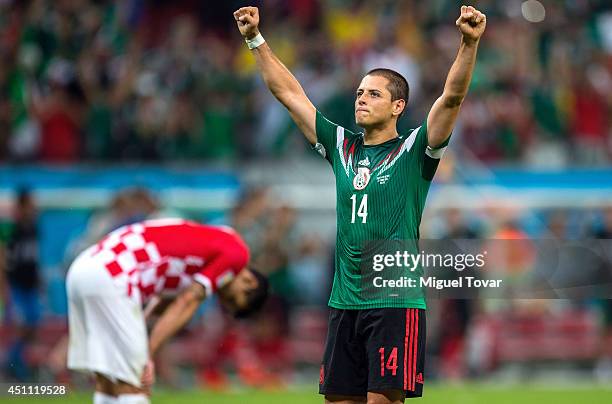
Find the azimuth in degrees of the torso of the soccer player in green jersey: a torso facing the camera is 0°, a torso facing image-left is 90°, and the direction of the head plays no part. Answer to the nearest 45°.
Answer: approximately 45°
